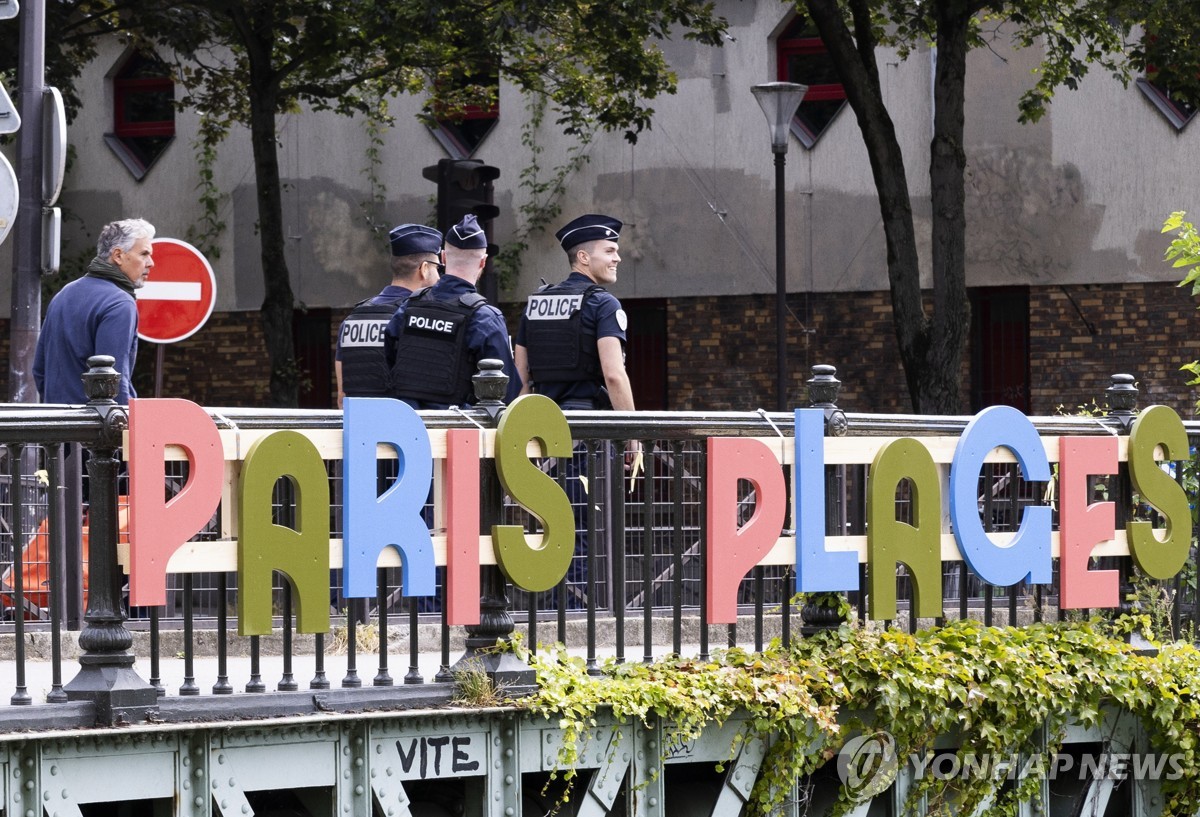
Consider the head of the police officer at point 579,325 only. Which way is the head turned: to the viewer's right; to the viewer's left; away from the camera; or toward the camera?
to the viewer's right

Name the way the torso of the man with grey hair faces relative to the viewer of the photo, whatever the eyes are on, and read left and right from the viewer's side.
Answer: facing away from the viewer and to the right of the viewer

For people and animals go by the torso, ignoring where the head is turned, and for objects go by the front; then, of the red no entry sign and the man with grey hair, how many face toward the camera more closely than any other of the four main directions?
1

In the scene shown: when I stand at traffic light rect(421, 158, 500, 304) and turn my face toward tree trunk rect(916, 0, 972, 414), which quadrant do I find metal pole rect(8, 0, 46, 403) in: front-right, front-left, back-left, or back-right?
back-right

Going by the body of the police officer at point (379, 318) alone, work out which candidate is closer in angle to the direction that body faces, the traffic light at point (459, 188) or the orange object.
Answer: the traffic light

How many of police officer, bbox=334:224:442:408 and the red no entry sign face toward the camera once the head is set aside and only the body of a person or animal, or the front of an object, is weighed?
1

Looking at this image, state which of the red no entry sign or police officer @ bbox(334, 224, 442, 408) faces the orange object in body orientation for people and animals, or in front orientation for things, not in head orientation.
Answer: the red no entry sign

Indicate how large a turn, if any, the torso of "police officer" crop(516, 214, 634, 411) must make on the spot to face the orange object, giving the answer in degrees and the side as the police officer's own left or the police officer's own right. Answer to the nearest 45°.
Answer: approximately 180°

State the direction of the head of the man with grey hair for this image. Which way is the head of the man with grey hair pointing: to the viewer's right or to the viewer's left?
to the viewer's right
